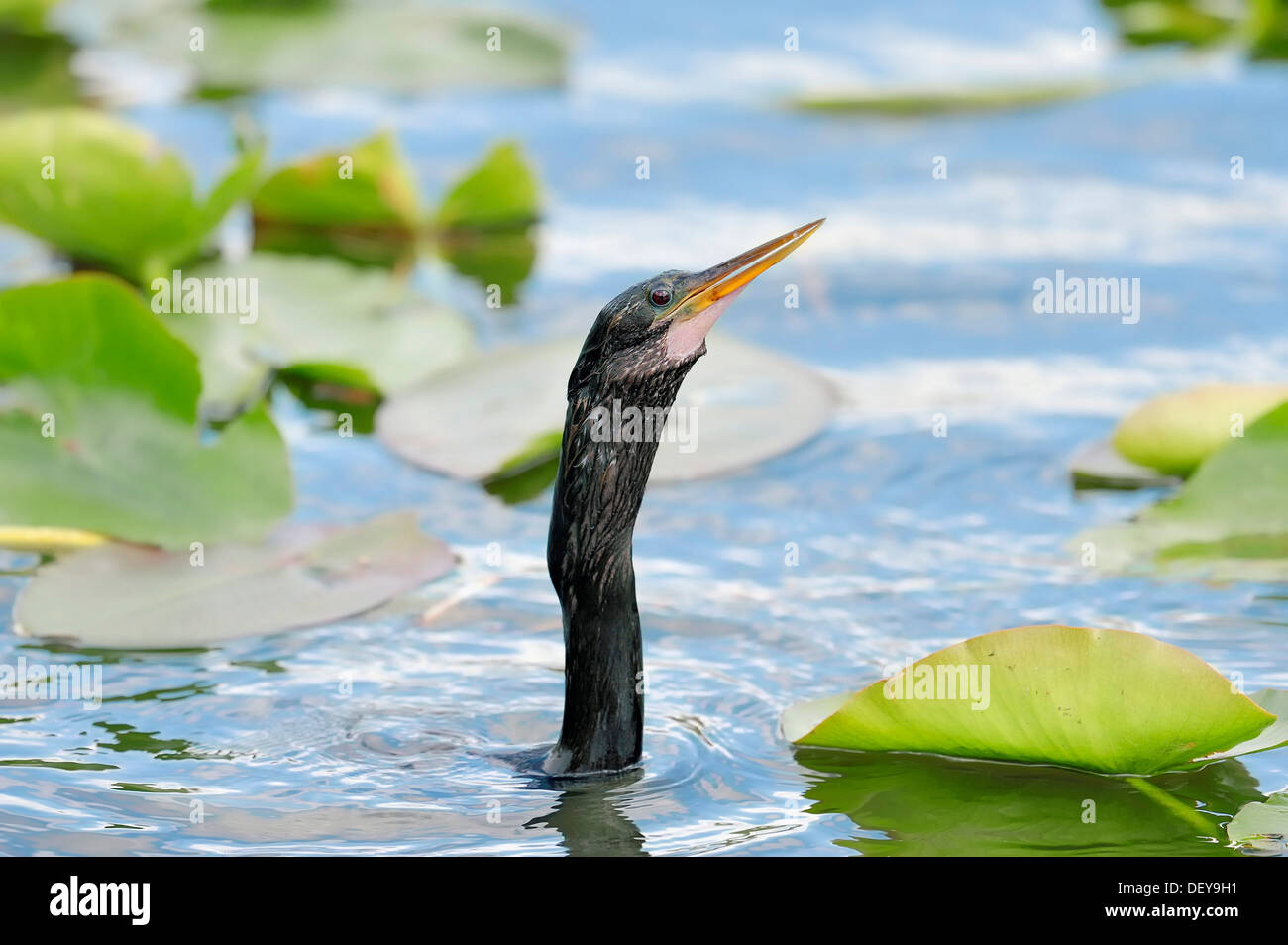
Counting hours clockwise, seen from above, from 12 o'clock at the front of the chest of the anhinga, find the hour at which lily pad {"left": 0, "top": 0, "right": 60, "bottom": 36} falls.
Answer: The lily pad is roughly at 8 o'clock from the anhinga.

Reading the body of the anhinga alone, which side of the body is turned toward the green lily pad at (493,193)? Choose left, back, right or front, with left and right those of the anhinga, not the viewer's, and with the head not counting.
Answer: left

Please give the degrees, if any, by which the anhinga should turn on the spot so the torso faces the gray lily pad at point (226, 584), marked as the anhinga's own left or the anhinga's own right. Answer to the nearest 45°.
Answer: approximately 135° to the anhinga's own left

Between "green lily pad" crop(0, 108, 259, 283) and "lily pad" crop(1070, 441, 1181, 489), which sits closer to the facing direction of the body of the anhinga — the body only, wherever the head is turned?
the lily pad

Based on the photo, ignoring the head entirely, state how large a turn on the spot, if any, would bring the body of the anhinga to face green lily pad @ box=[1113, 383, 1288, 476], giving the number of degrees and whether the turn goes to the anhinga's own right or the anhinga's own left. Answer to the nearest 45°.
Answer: approximately 45° to the anhinga's own left

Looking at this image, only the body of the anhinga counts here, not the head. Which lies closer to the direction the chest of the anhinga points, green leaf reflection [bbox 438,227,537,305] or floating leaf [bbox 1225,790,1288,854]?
the floating leaf

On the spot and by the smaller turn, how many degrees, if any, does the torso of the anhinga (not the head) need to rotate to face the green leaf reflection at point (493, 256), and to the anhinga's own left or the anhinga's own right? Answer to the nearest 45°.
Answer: approximately 90° to the anhinga's own left

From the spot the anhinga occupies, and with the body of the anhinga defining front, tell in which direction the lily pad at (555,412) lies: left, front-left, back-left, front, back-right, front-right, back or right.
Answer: left

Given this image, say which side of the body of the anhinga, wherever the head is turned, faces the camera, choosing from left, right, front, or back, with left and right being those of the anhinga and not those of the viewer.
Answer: right

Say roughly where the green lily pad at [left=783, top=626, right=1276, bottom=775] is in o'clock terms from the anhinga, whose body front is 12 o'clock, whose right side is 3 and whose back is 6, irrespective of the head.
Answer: The green lily pad is roughly at 12 o'clock from the anhinga.
